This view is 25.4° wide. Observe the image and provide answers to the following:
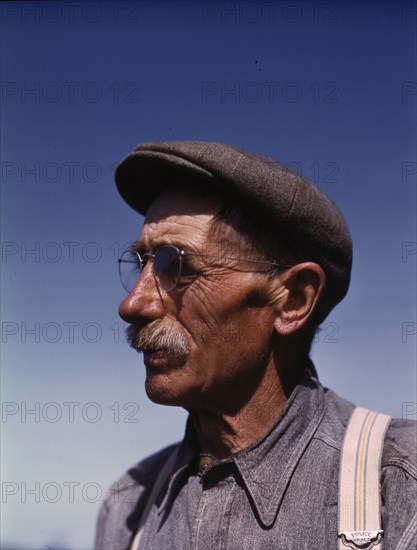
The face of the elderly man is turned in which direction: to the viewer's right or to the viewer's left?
to the viewer's left

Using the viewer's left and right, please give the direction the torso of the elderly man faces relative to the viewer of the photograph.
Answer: facing the viewer and to the left of the viewer
